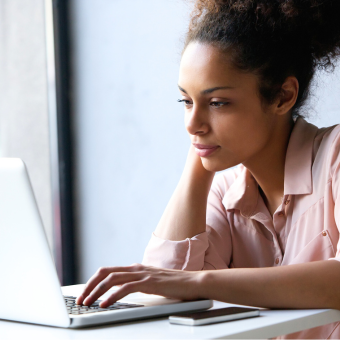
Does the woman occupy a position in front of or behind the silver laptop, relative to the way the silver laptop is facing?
in front

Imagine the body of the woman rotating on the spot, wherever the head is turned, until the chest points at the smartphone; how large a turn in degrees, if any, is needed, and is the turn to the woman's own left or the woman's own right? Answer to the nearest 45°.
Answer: approximately 45° to the woman's own left

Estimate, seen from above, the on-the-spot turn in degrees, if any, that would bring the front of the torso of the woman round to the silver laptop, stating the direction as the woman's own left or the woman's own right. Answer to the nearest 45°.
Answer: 0° — they already face it

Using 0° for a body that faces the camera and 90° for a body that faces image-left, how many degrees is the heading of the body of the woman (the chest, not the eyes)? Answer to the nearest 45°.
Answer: approximately 45°

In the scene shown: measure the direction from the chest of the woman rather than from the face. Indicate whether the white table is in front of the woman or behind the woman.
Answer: in front

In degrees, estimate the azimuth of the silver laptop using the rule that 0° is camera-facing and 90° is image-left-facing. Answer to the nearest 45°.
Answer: approximately 225°

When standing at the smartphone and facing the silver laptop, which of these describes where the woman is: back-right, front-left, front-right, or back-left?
back-right

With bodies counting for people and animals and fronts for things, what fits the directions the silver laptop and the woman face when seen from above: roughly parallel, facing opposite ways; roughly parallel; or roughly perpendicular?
roughly parallel, facing opposite ways
